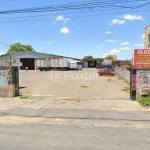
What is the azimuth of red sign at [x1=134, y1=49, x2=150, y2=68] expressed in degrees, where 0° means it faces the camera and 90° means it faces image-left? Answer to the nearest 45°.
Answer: approximately 0°

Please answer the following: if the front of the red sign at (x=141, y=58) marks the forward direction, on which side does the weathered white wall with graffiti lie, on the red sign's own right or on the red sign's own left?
on the red sign's own right
